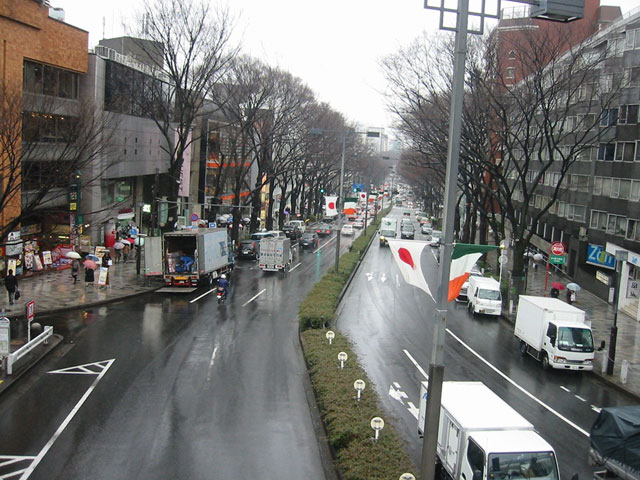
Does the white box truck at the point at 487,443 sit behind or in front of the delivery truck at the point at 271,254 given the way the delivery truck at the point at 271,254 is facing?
behind

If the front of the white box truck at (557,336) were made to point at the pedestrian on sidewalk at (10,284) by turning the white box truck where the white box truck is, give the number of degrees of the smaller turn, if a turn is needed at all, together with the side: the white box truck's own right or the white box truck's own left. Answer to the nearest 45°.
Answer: approximately 135° to the white box truck's own right

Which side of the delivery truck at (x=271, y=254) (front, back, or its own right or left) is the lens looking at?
back

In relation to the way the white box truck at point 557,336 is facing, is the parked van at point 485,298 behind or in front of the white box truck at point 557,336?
behind

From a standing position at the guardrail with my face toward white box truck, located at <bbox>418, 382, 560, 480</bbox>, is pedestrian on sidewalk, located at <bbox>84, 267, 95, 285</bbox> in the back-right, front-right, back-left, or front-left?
back-left

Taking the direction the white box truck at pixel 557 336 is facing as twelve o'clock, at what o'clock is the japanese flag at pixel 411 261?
The japanese flag is roughly at 2 o'clock from the white box truck.

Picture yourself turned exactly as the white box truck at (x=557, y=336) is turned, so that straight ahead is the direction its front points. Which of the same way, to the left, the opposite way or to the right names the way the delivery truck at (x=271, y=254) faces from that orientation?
the opposite way

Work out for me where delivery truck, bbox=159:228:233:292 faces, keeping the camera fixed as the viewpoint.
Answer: facing away from the viewer and to the right of the viewer

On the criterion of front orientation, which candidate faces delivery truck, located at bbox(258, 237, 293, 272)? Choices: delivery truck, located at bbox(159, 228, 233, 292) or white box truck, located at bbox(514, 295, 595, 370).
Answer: delivery truck, located at bbox(159, 228, 233, 292)

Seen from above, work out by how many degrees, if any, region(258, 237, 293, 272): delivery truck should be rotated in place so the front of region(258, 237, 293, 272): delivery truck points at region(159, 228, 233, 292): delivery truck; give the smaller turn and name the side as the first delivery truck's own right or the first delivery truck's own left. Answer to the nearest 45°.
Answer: approximately 135° to the first delivery truck's own left

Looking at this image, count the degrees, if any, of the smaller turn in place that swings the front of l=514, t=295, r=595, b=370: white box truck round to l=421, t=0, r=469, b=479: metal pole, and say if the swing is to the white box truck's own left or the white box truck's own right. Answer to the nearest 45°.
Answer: approximately 45° to the white box truck's own right

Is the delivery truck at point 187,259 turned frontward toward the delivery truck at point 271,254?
yes

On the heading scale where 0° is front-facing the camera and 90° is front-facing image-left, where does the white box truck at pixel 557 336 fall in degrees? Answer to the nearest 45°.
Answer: approximately 315°

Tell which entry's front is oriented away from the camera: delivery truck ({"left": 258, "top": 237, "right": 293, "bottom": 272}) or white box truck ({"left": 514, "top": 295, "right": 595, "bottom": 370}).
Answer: the delivery truck

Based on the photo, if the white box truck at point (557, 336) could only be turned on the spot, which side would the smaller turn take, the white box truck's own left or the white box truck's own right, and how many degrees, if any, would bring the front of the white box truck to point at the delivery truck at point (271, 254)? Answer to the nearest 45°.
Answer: approximately 180°

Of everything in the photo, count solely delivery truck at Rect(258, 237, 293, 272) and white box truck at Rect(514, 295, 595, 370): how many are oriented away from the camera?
1
